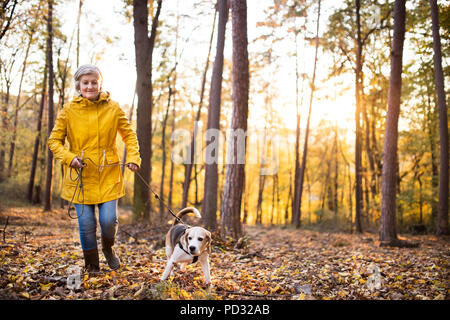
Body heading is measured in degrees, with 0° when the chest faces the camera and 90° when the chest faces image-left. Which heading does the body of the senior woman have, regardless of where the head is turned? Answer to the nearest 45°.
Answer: approximately 0°

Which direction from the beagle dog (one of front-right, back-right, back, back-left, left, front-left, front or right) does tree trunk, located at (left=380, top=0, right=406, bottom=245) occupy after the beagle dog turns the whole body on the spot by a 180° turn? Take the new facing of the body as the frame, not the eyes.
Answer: right

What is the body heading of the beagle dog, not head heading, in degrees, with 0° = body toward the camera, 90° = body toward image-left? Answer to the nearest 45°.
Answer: approximately 315°

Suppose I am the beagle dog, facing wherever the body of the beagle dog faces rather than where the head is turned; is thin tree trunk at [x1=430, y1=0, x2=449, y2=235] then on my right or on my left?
on my left

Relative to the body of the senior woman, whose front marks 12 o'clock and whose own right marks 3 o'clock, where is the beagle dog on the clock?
The beagle dog is roughly at 10 o'clock from the senior woman.

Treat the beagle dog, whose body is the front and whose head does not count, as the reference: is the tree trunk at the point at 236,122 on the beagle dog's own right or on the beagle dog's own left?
on the beagle dog's own left

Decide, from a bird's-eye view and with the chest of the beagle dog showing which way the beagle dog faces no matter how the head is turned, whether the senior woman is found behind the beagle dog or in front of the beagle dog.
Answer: behind

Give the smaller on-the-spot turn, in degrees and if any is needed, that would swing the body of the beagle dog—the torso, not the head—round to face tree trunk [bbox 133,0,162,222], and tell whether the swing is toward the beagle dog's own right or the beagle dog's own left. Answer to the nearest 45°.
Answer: approximately 135° to the beagle dog's own left

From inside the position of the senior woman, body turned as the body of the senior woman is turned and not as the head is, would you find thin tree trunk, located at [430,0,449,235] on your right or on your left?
on your left
